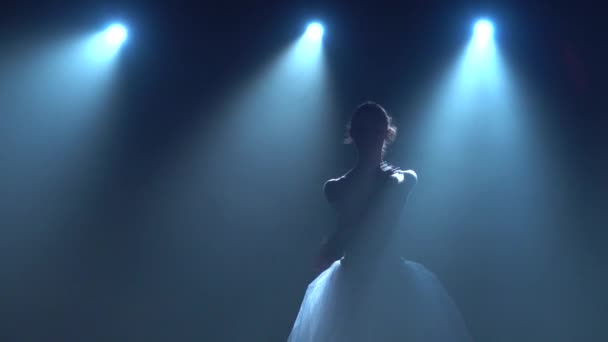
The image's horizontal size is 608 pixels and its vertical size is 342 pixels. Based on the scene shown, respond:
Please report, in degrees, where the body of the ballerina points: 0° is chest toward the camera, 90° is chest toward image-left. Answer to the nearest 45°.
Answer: approximately 180°

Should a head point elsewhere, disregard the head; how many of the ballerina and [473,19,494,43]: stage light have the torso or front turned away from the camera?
1

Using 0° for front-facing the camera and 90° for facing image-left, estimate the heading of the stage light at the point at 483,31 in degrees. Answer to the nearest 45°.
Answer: approximately 0°

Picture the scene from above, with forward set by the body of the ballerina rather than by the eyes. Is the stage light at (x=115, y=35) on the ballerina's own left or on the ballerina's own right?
on the ballerina's own left

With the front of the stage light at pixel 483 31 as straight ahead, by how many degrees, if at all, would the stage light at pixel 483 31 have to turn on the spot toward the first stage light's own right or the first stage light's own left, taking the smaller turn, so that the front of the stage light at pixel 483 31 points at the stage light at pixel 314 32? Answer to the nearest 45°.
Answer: approximately 90° to the first stage light's own right

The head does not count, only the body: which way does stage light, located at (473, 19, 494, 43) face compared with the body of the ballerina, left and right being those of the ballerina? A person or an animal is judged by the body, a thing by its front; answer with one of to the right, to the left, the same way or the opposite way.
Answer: the opposite way
